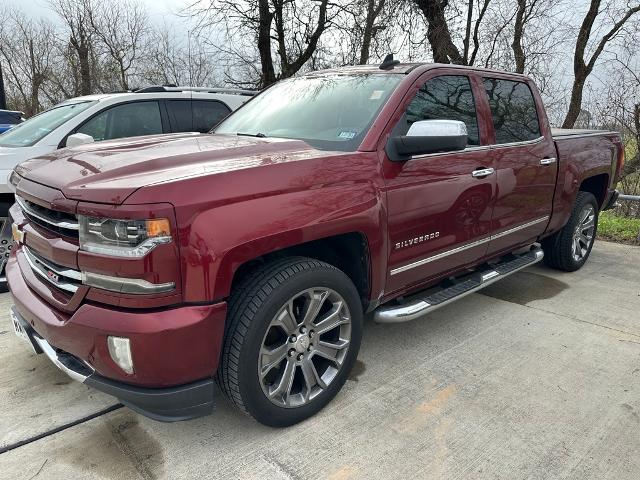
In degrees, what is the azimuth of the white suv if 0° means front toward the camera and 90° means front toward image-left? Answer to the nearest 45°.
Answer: approximately 45°

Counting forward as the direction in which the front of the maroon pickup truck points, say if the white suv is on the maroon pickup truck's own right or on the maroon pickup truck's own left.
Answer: on the maroon pickup truck's own right

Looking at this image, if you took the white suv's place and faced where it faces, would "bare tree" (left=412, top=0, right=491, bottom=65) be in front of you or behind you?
behind

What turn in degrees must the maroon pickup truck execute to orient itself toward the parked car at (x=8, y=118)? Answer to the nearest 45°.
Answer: approximately 90° to its right

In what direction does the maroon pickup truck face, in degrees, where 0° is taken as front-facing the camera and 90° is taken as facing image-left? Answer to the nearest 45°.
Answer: approximately 45°

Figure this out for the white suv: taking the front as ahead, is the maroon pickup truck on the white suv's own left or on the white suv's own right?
on the white suv's own left

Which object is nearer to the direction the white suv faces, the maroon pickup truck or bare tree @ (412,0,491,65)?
the maroon pickup truck

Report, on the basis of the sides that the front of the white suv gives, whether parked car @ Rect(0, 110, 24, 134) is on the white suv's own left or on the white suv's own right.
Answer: on the white suv's own right

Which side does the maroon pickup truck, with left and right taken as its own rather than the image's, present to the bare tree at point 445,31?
back
